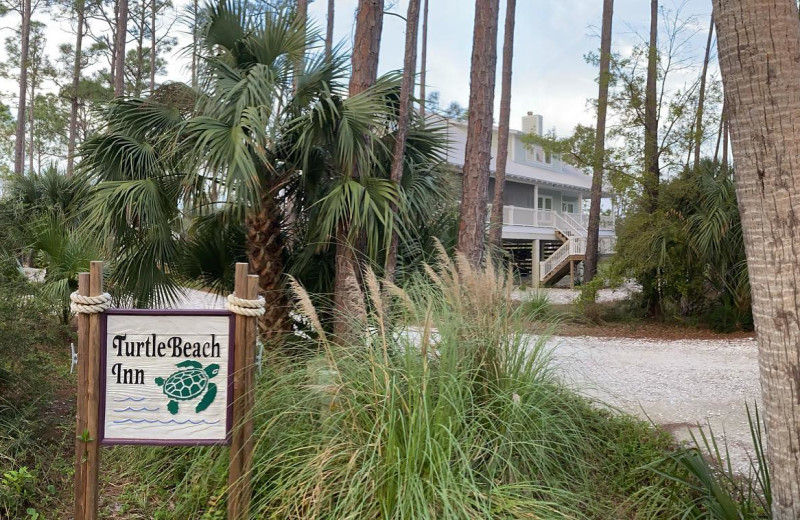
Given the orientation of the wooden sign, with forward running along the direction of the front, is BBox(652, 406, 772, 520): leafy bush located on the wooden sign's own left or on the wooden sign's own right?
on the wooden sign's own left

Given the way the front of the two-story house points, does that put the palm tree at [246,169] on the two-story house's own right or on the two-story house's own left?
on the two-story house's own right

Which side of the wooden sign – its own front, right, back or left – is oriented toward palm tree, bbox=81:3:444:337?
back

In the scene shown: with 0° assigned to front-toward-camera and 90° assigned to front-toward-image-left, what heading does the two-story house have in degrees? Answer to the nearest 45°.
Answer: approximately 315°

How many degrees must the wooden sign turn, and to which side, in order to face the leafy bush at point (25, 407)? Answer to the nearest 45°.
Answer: approximately 135° to its right

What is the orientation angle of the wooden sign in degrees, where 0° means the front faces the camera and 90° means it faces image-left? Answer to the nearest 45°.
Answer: approximately 0°
